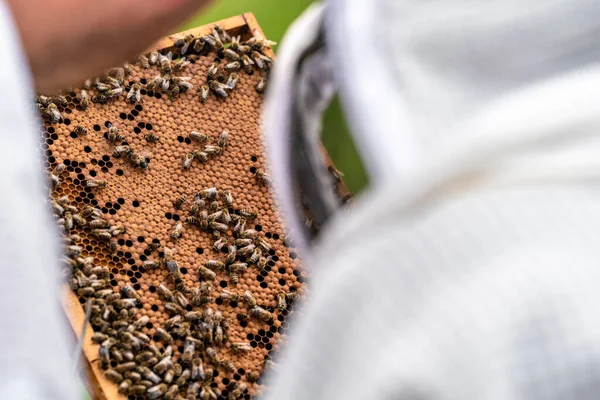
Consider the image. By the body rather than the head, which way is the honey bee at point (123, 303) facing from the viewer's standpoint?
to the viewer's left

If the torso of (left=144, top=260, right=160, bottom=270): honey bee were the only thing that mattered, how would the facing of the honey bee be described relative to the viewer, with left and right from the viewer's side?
facing to the right of the viewer

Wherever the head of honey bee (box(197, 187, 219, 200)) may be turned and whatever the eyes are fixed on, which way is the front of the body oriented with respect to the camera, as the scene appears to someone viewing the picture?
to the viewer's left
